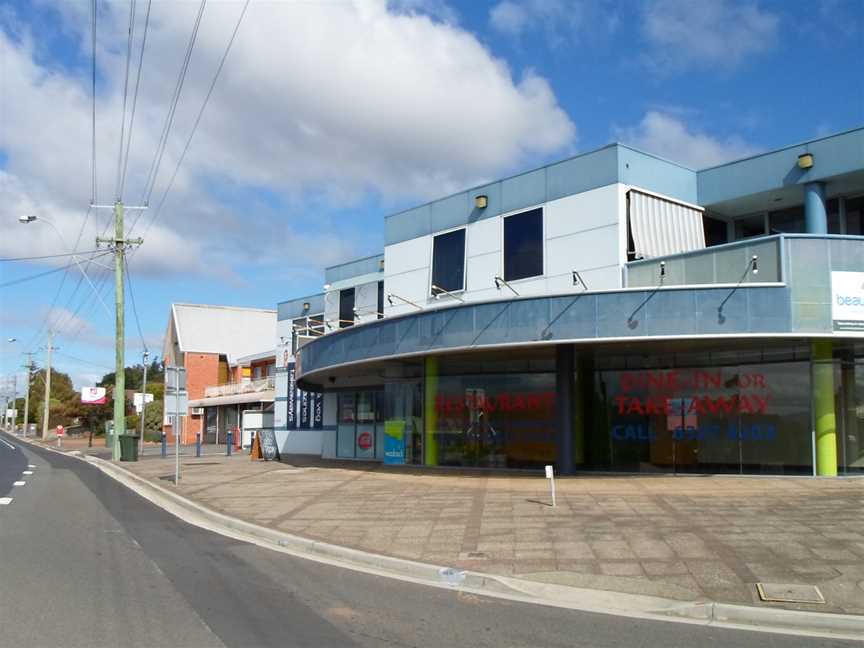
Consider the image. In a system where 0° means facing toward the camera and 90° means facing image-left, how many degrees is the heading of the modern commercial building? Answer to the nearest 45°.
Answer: approximately 45°

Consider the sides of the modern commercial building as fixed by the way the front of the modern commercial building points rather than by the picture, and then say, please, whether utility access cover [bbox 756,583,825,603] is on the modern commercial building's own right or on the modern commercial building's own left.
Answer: on the modern commercial building's own left
